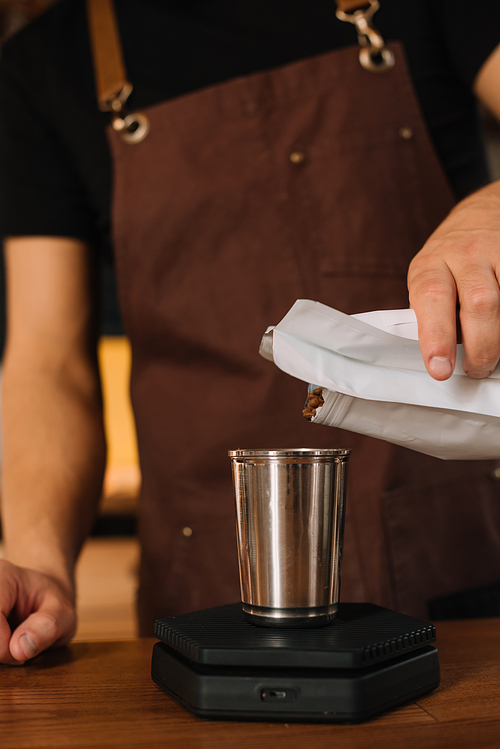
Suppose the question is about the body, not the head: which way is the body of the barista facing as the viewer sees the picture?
toward the camera
